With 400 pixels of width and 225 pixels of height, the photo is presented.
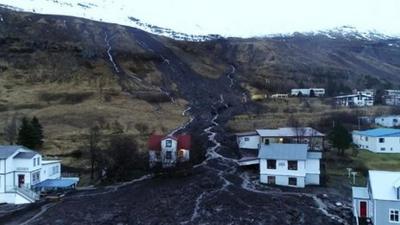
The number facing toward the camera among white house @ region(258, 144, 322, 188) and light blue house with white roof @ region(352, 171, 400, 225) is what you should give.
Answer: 2

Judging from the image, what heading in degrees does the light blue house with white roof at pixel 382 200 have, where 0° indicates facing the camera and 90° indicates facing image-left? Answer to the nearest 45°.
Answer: approximately 0°

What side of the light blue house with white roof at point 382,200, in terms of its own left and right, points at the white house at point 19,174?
right

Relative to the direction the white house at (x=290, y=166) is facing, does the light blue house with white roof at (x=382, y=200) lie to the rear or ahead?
ahead

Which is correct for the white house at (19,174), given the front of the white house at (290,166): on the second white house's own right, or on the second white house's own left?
on the second white house's own right

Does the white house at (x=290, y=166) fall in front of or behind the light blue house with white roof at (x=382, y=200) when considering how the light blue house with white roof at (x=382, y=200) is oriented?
behind

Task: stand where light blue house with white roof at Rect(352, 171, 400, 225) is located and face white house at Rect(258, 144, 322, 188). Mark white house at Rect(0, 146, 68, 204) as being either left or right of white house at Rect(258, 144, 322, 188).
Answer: left
